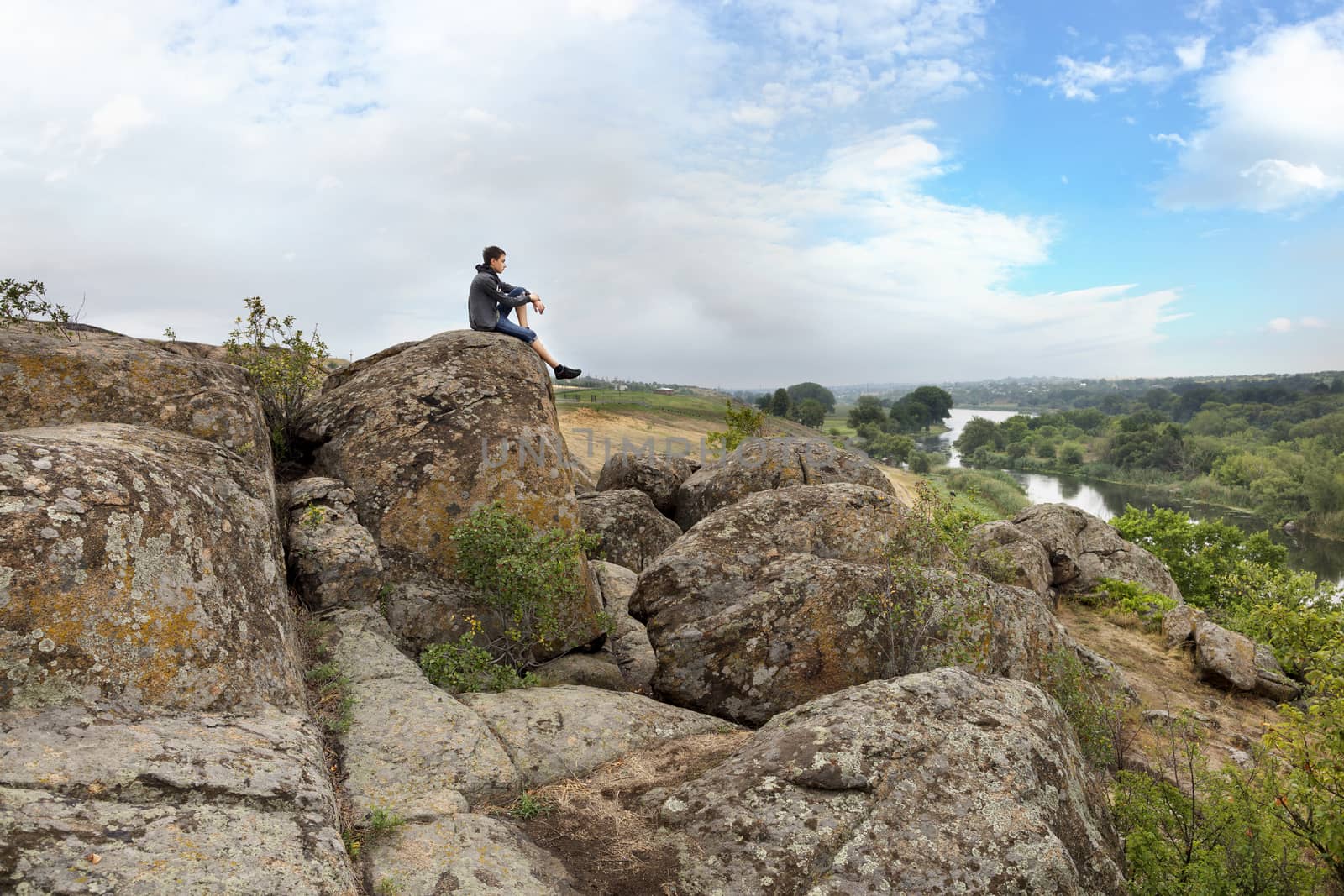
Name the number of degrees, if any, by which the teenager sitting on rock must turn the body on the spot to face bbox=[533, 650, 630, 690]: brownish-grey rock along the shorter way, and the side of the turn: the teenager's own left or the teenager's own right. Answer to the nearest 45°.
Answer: approximately 90° to the teenager's own right

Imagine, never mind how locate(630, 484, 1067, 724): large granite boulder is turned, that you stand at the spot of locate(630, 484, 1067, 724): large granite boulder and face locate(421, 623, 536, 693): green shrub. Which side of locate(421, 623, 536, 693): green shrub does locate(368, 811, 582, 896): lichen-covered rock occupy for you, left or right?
left

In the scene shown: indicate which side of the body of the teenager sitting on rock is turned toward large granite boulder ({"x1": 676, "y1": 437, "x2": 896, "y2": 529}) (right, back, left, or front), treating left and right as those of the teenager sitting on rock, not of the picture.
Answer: front

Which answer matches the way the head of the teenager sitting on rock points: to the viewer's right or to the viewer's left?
to the viewer's right

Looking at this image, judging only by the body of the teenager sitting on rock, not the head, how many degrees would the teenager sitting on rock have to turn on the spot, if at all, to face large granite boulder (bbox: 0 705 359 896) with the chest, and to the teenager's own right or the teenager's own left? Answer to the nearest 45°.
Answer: approximately 90° to the teenager's own right

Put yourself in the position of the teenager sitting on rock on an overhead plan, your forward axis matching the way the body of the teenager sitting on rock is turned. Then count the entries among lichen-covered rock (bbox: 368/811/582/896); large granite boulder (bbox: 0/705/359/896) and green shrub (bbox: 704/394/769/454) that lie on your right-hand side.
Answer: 2

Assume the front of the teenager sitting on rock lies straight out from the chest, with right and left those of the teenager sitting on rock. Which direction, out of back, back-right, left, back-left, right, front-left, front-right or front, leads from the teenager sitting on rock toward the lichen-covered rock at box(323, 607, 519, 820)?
right

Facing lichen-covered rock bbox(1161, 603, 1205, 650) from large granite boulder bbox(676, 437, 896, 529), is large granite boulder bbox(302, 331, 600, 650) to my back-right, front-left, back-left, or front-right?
back-right

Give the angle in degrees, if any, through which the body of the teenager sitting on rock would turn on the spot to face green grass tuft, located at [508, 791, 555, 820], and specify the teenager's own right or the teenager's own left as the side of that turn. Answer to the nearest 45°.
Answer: approximately 90° to the teenager's own right

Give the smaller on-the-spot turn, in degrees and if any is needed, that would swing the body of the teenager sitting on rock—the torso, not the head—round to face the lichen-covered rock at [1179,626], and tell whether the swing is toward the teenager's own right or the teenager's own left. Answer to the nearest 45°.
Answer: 0° — they already face it

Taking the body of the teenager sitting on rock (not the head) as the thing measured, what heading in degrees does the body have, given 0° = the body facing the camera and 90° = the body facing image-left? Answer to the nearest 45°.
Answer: approximately 270°

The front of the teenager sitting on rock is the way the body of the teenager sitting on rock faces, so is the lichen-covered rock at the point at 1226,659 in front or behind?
in front

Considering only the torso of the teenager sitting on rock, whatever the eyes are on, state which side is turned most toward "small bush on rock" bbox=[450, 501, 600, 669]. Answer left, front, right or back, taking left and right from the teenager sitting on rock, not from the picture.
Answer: right

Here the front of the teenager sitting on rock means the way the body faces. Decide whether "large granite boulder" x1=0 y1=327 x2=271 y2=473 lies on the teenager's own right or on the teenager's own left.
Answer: on the teenager's own right

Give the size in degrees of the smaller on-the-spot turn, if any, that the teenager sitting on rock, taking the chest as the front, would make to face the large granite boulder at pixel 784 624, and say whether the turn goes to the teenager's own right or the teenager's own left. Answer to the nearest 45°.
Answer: approximately 45° to the teenager's own right

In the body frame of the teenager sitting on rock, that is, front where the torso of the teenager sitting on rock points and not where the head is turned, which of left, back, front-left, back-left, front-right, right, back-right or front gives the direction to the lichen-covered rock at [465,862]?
right
